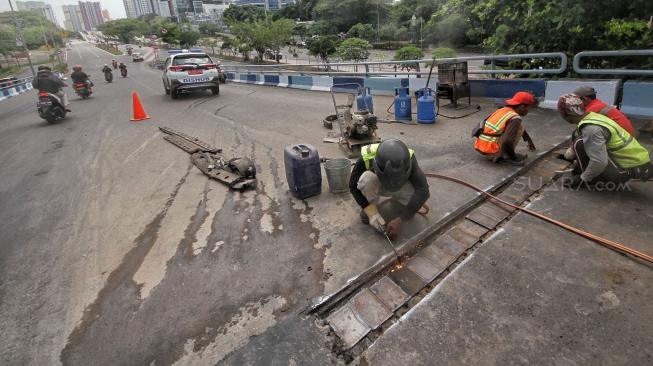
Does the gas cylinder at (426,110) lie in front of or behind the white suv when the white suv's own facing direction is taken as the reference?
behind

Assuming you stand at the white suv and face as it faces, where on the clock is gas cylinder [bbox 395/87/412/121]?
The gas cylinder is roughly at 5 o'clock from the white suv.

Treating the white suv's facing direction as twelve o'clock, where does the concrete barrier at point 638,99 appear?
The concrete barrier is roughly at 5 o'clock from the white suv.

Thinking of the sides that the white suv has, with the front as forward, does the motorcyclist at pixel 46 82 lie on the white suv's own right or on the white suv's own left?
on the white suv's own left

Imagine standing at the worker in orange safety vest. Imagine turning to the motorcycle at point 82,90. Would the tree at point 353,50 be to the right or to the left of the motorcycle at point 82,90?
right

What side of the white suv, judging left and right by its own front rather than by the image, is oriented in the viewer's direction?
back
